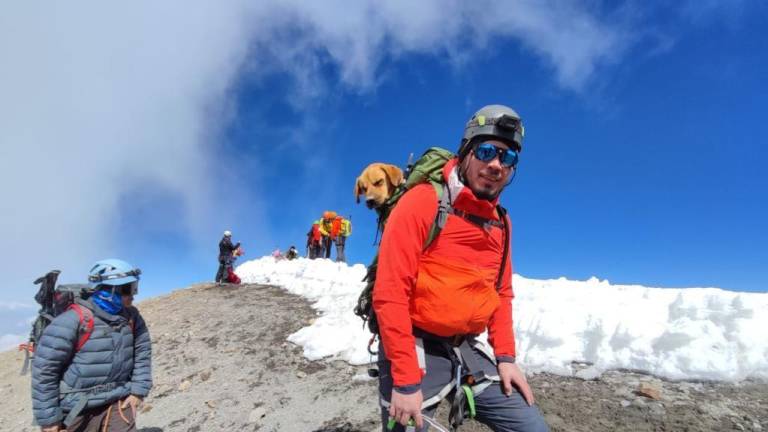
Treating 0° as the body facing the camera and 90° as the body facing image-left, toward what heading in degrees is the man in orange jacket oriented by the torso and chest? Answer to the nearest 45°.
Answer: approximately 315°

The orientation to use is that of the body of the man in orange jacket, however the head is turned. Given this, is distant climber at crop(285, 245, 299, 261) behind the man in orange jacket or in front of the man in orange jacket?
behind

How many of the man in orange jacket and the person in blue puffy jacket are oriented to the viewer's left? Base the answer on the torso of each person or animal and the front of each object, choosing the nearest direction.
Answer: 0

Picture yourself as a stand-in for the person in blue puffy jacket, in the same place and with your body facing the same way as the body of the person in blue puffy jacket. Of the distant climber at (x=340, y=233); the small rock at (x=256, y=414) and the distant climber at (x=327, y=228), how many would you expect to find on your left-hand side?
3

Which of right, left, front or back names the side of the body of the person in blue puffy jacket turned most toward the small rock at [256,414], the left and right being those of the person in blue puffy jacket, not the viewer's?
left

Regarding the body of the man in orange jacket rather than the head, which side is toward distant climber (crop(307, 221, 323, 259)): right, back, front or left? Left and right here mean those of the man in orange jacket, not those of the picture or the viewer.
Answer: back

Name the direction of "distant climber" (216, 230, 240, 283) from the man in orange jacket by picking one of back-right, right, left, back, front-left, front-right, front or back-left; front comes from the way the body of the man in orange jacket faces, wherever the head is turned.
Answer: back

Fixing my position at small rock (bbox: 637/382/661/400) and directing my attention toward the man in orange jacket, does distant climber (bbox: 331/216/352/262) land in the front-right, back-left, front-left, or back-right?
back-right

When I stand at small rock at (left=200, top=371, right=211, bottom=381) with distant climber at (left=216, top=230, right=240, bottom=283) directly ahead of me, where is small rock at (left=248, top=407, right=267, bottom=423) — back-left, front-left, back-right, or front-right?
back-right

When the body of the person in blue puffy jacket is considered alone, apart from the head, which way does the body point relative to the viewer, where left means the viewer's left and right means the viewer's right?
facing the viewer and to the right of the viewer

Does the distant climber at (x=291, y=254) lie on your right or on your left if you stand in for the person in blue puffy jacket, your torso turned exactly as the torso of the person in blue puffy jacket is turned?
on your left
